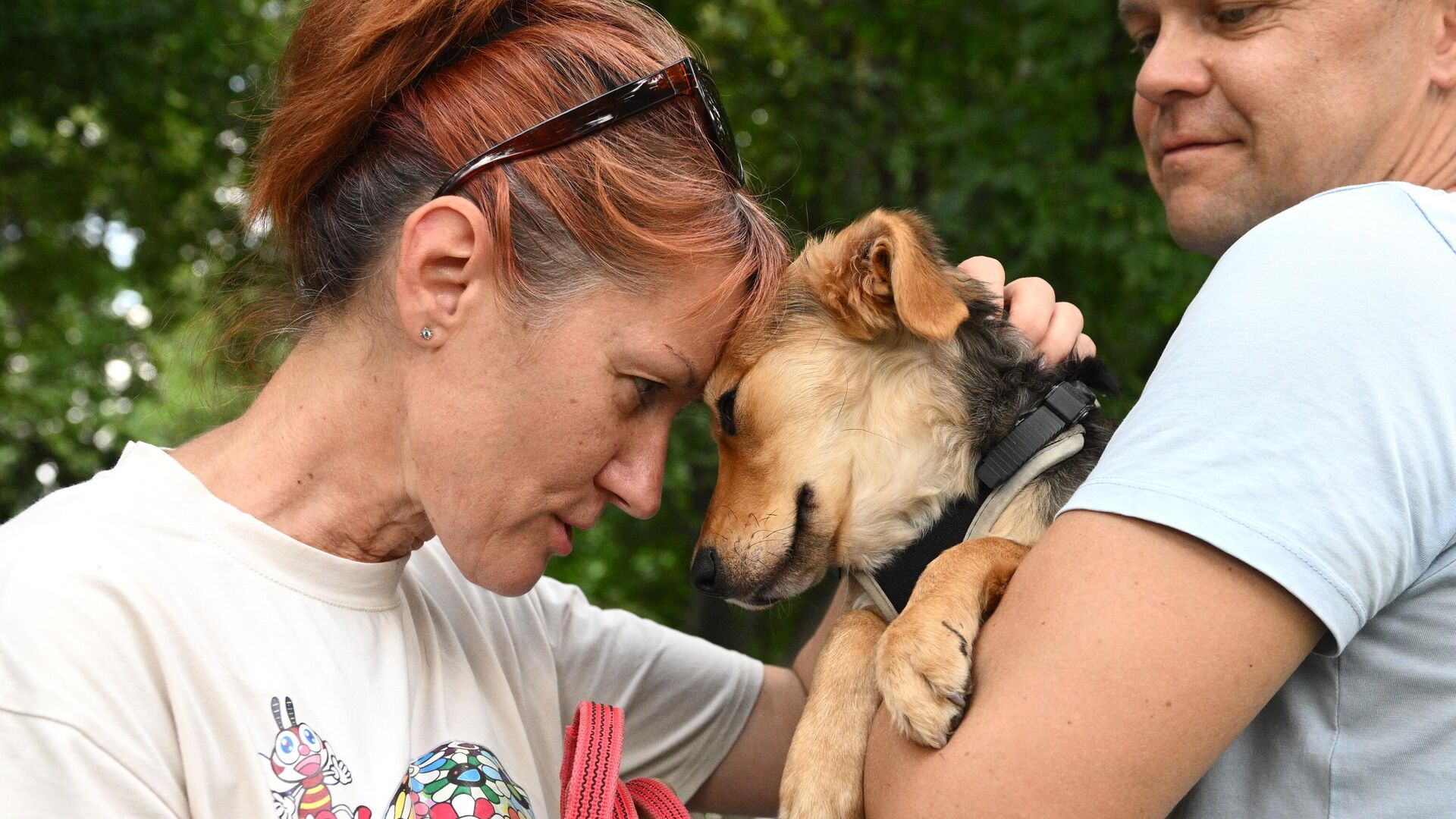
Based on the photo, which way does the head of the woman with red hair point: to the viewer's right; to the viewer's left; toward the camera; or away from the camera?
to the viewer's right

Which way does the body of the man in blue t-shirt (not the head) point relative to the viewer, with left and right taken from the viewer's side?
facing to the left of the viewer

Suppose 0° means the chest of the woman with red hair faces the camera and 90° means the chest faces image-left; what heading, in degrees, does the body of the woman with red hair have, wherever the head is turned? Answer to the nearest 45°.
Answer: approximately 315°

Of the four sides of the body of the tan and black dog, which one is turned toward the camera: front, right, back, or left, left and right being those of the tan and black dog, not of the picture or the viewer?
left

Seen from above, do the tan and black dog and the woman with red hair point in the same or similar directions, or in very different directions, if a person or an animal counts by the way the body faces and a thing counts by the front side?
very different directions

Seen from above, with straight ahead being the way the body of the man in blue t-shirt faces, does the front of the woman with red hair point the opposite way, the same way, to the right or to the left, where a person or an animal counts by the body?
the opposite way
